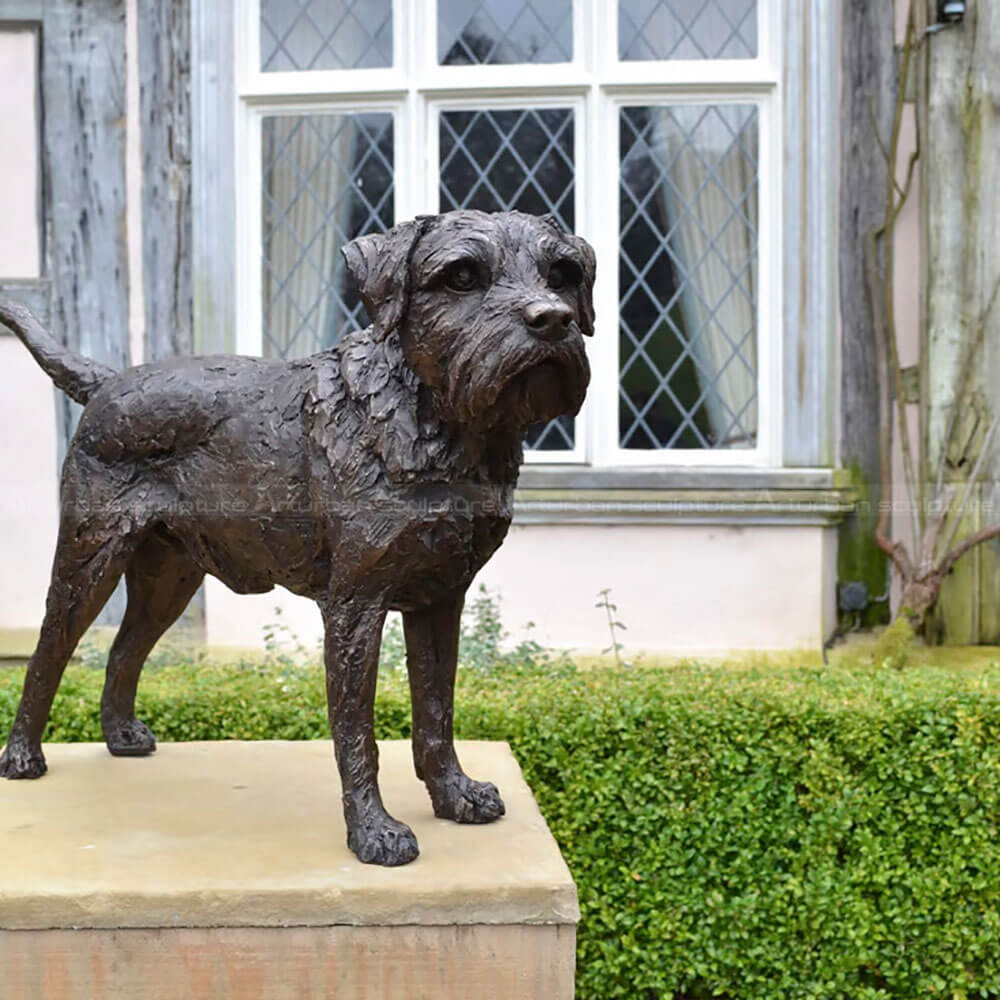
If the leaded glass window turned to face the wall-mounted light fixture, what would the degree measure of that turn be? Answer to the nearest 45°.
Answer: approximately 90° to its left

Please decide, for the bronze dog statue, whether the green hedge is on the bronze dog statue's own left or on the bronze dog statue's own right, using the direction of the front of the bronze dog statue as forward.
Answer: on the bronze dog statue's own left

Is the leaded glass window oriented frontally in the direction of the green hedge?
yes

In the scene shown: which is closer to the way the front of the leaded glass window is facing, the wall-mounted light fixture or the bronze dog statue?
the bronze dog statue

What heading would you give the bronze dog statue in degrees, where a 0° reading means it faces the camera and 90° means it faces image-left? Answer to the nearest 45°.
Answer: approximately 315°

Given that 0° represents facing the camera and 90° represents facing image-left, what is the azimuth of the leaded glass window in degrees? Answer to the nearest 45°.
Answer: approximately 0°

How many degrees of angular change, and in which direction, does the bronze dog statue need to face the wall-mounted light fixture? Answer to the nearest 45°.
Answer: approximately 90° to its left

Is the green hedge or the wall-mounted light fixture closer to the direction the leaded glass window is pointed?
the green hedge
